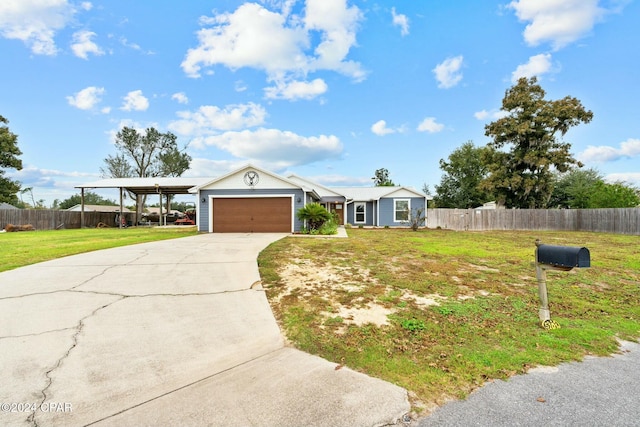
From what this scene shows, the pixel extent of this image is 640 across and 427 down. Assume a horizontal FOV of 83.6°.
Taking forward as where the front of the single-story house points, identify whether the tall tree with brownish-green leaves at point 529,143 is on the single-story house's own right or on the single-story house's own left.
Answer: on the single-story house's own left

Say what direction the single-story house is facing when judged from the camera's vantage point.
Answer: facing the viewer

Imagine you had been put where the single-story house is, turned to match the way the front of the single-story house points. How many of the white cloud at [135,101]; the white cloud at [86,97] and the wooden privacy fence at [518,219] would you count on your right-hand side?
2

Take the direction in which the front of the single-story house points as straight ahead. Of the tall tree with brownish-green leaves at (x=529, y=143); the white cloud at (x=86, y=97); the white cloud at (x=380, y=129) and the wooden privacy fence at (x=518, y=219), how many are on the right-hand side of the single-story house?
1

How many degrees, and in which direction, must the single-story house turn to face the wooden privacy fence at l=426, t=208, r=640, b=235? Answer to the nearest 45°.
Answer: approximately 90° to its left

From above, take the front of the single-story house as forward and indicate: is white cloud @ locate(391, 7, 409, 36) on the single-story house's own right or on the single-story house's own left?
on the single-story house's own left

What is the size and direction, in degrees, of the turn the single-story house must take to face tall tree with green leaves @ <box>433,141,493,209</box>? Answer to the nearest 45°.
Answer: approximately 135° to its left

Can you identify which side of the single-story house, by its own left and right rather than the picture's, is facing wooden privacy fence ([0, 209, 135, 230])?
right

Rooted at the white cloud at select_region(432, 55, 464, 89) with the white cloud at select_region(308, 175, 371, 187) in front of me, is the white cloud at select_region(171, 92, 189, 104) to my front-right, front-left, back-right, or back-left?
front-left

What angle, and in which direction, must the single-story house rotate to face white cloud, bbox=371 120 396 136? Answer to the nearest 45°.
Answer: approximately 135° to its left

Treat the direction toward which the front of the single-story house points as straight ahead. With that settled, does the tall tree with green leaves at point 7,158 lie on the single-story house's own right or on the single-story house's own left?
on the single-story house's own right

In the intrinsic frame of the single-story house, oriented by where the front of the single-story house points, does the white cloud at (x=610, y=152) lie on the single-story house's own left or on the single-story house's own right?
on the single-story house's own left

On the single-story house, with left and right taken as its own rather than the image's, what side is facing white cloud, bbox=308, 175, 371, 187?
back
